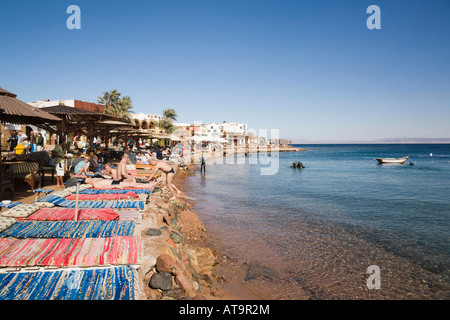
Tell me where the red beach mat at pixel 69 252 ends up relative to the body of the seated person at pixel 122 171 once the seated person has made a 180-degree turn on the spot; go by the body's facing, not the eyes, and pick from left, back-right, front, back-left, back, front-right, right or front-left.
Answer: left

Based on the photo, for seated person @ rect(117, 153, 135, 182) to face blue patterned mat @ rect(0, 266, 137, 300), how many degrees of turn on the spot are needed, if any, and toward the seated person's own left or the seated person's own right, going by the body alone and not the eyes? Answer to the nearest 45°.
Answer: approximately 90° to the seated person's own right

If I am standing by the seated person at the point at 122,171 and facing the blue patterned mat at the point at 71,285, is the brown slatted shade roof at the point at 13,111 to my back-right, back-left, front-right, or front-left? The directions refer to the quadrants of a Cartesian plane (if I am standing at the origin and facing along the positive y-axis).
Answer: front-right

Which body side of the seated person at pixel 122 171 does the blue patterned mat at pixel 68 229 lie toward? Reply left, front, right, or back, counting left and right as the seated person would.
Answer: right

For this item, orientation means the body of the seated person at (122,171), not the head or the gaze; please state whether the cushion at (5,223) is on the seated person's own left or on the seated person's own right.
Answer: on the seated person's own right

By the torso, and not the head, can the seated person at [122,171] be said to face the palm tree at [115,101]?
no

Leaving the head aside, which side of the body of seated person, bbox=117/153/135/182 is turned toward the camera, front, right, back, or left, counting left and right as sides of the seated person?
right

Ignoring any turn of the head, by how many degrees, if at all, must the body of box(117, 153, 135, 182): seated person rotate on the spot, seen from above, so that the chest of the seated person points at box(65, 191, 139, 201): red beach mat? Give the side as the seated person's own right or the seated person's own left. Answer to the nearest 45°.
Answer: approximately 90° to the seated person's own right

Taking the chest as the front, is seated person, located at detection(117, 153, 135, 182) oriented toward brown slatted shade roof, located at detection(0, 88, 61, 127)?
no

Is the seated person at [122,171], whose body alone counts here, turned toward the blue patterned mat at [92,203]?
no
